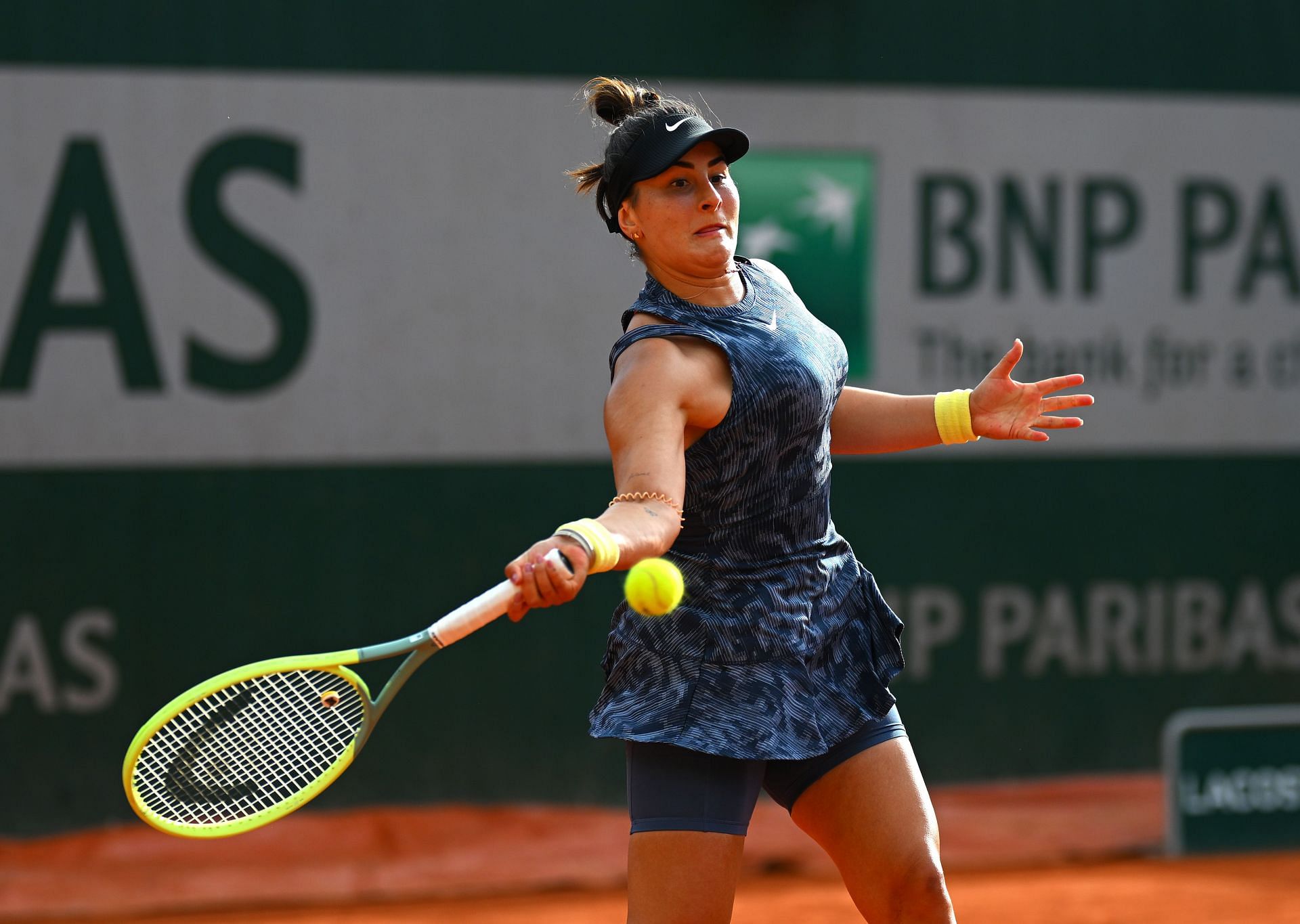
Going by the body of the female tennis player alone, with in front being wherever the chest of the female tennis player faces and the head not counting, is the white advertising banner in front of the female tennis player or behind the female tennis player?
behind
